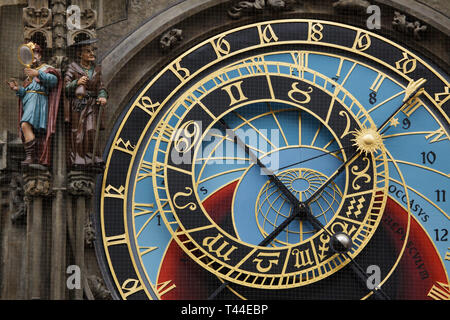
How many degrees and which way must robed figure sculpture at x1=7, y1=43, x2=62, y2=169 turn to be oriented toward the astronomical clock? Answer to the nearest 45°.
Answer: approximately 135° to its left

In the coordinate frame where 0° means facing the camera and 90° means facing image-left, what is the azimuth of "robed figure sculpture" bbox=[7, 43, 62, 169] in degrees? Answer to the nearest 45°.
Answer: approximately 45°

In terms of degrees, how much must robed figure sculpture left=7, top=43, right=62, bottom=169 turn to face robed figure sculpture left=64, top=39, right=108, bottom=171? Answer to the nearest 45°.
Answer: approximately 135° to its left

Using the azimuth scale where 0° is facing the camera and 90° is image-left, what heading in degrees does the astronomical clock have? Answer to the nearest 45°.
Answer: approximately 0°

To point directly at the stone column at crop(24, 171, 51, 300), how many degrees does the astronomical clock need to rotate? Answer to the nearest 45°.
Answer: approximately 90° to its right
